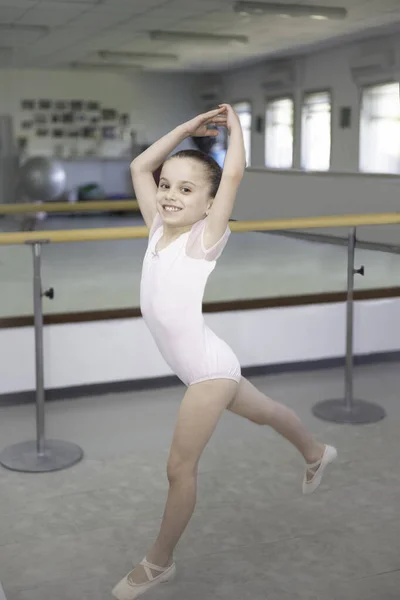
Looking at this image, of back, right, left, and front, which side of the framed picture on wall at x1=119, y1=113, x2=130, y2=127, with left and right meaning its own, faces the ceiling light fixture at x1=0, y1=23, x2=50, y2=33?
front

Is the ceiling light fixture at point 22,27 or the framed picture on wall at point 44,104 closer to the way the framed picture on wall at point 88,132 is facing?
the ceiling light fixture

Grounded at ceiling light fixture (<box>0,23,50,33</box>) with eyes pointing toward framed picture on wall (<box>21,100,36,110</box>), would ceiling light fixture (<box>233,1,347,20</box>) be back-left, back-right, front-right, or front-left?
back-right

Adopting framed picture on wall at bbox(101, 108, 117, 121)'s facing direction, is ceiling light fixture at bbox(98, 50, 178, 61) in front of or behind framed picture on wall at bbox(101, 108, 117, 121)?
in front

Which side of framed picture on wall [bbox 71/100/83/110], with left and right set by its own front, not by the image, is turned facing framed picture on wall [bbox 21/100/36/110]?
right

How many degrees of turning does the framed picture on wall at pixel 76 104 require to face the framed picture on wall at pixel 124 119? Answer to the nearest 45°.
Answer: approximately 90° to its left

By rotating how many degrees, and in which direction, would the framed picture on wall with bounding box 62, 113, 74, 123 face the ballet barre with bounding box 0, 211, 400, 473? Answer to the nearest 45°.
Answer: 0° — it already faces it

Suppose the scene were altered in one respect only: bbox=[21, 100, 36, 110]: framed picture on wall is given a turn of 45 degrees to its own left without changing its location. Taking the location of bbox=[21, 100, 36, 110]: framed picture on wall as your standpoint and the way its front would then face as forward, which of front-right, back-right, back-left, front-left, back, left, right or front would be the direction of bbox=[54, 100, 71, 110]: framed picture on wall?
front-left
